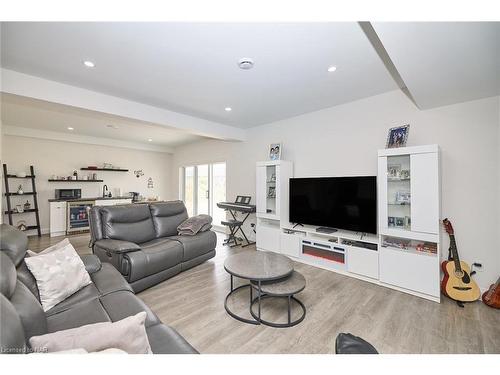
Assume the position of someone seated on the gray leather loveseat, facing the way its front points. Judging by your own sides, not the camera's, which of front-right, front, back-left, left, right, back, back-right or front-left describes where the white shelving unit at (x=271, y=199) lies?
front-left

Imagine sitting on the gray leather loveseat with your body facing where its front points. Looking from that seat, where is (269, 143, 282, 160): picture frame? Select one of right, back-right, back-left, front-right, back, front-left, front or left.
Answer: front-left

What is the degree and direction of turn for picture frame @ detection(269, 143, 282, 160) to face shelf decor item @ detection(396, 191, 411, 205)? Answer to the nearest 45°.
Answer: approximately 90° to its left

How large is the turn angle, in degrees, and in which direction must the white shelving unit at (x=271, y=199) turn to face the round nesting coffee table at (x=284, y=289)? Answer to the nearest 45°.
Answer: approximately 45° to its left

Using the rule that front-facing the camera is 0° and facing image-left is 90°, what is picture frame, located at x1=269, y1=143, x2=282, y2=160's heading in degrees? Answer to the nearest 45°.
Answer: approximately 45°

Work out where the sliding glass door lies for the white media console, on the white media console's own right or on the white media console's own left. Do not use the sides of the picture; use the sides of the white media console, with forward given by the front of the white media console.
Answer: on the white media console's own right

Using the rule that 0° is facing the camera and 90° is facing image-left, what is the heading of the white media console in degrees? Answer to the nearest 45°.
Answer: approximately 45°

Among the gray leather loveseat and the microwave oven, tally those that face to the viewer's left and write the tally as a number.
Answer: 0

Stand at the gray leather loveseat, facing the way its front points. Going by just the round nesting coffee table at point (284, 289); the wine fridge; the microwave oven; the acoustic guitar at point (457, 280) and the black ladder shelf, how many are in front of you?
2

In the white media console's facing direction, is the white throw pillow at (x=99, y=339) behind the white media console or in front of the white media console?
in front

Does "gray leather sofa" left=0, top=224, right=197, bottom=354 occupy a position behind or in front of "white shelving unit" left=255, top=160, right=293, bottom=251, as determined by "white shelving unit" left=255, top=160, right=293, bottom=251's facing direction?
in front

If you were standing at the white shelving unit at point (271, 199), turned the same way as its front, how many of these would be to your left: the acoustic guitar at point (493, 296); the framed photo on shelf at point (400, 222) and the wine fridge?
2

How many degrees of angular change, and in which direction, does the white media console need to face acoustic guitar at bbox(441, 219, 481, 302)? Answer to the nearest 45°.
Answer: approximately 135° to its left

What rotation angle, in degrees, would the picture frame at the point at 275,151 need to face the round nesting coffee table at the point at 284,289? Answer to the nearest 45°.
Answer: approximately 45° to its left

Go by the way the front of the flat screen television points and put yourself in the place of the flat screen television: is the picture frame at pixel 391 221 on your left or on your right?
on your left

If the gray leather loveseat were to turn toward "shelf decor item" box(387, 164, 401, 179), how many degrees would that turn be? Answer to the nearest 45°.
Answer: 0° — it already faces it
